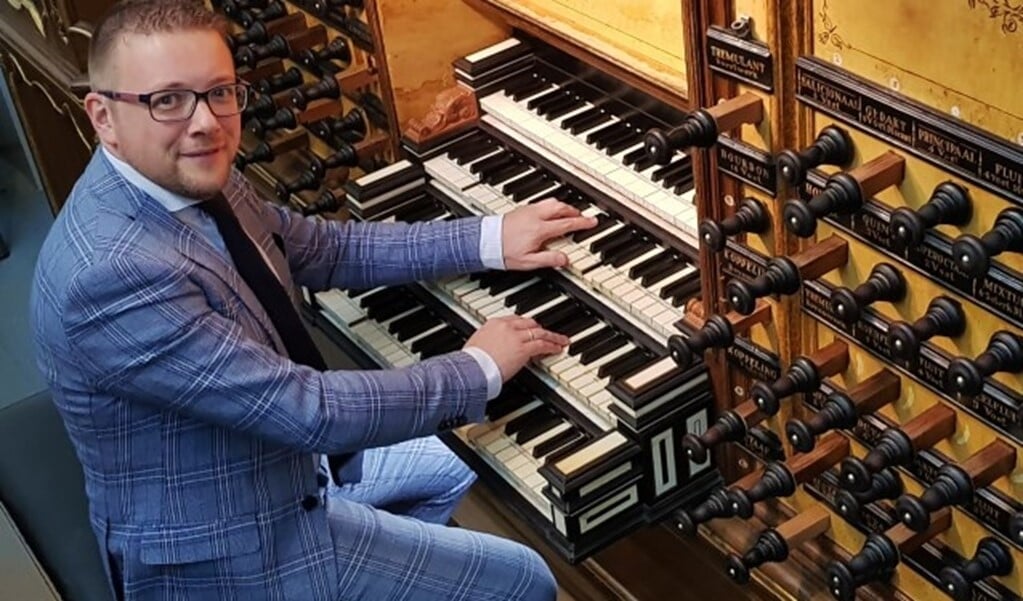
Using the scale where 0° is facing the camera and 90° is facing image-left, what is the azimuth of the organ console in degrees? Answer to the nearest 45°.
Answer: approximately 45°
